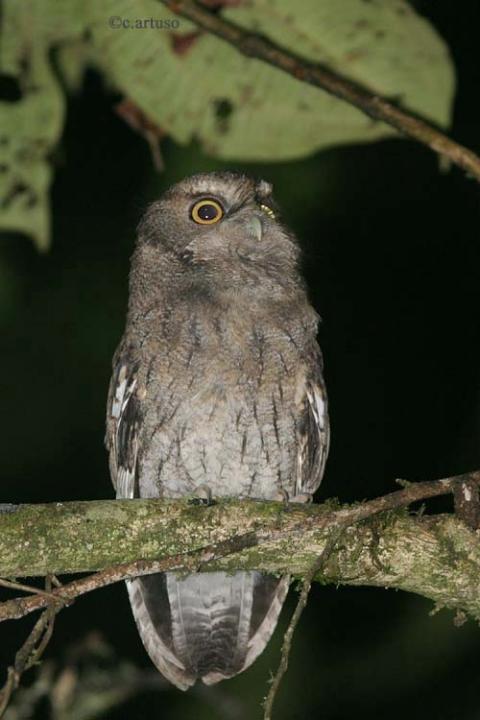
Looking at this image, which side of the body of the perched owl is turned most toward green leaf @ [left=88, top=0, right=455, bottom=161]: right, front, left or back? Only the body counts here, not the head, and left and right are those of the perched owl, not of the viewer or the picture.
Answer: front

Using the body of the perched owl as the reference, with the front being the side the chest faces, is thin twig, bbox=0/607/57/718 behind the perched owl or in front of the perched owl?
in front

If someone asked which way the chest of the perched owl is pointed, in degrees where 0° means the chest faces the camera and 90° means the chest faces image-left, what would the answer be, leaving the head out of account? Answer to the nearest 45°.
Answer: approximately 0°
